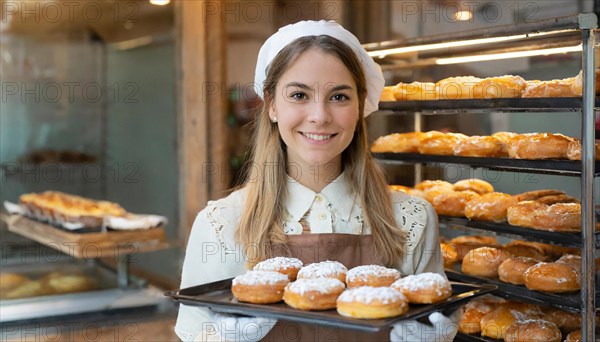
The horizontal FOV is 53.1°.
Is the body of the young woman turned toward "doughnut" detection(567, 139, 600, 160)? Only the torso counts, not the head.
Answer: no

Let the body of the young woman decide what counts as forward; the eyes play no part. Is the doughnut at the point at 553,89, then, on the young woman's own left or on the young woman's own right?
on the young woman's own left

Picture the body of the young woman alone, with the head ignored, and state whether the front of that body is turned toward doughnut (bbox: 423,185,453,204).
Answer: no

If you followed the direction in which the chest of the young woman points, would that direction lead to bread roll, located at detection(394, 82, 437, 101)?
no

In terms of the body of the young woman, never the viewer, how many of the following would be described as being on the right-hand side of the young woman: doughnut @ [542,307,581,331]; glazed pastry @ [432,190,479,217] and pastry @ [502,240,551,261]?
0

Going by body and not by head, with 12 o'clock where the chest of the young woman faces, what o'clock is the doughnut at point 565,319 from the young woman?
The doughnut is roughly at 8 o'clock from the young woman.

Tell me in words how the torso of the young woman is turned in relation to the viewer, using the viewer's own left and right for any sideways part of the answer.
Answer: facing the viewer

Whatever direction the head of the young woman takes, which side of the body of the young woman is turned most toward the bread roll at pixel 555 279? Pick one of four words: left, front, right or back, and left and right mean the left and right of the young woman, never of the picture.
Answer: left

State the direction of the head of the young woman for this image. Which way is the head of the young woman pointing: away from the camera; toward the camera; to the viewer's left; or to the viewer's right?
toward the camera

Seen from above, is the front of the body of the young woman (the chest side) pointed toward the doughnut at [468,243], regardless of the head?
no

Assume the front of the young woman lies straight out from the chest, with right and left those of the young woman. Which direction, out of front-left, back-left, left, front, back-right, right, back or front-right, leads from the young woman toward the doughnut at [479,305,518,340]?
back-left

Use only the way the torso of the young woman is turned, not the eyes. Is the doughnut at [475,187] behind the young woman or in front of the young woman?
behind

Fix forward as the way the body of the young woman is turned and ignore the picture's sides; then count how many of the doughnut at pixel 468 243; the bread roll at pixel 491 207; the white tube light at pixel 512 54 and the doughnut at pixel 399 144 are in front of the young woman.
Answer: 0

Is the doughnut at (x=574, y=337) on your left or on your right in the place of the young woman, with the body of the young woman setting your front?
on your left

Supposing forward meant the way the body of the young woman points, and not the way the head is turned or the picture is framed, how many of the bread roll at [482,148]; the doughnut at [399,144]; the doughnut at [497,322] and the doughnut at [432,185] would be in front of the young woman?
0

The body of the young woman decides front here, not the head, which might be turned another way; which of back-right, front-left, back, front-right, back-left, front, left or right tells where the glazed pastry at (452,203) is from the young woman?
back-left

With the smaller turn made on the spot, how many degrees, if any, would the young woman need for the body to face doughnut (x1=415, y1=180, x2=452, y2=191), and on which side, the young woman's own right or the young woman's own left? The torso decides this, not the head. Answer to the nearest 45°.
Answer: approximately 135° to the young woman's own left
